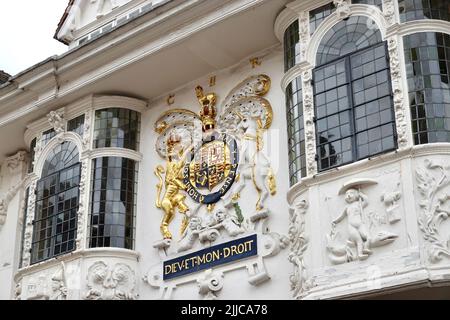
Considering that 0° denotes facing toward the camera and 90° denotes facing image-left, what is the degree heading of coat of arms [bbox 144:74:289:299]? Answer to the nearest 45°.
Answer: approximately 45°
